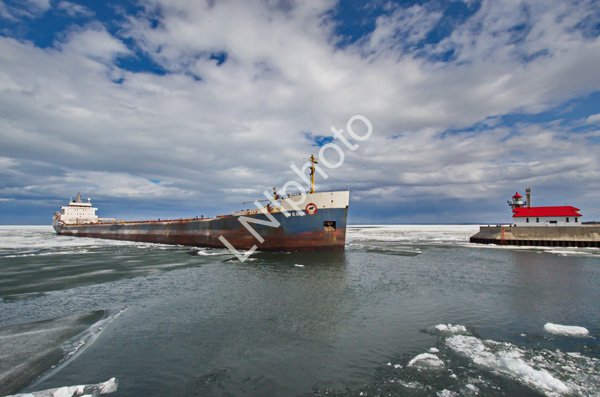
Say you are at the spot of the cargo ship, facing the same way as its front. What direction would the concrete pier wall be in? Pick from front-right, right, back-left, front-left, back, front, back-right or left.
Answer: front-left

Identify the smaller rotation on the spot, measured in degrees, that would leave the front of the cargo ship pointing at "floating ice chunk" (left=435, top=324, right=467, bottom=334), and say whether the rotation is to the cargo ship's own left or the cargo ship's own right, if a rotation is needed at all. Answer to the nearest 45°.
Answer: approximately 45° to the cargo ship's own right

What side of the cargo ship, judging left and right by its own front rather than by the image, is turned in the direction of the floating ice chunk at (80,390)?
right

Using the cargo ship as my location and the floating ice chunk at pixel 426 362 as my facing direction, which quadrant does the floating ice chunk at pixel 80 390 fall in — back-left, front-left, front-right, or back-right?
front-right

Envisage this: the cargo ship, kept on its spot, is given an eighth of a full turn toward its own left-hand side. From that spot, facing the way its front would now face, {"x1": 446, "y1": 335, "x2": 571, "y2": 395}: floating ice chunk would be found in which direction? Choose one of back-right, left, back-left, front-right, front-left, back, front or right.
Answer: right

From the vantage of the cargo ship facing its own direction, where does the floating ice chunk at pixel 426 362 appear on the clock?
The floating ice chunk is roughly at 2 o'clock from the cargo ship.

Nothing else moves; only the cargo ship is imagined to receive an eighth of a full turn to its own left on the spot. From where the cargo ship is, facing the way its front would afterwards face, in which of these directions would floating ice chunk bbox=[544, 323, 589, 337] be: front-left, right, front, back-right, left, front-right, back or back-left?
right

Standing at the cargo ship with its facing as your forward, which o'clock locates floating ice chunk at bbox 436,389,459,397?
The floating ice chunk is roughly at 2 o'clock from the cargo ship.

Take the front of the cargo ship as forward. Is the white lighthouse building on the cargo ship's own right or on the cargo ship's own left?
on the cargo ship's own left

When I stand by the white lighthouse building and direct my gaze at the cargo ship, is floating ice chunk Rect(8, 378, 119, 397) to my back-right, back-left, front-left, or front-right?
front-left
